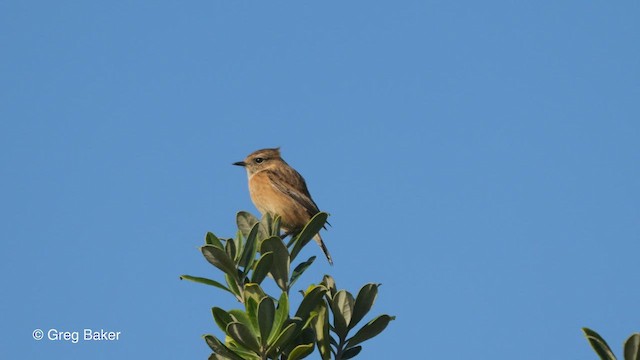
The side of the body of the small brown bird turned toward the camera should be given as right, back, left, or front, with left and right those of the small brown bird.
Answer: left
